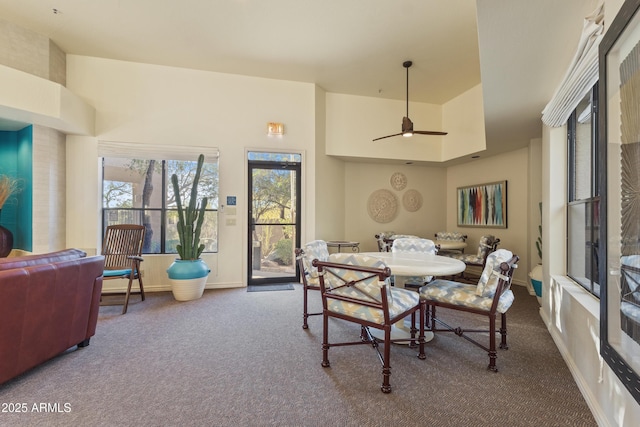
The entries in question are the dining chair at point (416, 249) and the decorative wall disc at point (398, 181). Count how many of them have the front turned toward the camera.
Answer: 2

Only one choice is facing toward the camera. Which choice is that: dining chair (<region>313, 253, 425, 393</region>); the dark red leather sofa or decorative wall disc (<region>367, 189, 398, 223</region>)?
the decorative wall disc

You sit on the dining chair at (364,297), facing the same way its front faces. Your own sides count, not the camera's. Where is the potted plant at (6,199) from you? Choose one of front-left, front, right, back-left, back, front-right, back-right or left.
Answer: back-left

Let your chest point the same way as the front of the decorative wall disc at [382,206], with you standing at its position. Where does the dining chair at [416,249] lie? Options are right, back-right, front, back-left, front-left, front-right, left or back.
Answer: front

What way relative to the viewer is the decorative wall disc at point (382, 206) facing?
toward the camera

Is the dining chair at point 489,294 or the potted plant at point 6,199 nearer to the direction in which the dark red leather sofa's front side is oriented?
the potted plant

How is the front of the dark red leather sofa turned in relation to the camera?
facing away from the viewer and to the left of the viewer

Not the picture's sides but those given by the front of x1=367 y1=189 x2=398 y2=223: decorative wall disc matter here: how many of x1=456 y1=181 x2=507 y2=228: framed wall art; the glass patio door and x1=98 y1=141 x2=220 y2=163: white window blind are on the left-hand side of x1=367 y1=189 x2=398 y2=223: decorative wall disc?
1

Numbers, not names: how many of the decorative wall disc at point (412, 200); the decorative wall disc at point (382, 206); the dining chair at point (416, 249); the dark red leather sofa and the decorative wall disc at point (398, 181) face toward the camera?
4

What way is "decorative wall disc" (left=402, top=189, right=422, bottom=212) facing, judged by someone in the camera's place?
facing the viewer

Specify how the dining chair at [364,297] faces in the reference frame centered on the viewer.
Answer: facing away from the viewer and to the right of the viewer

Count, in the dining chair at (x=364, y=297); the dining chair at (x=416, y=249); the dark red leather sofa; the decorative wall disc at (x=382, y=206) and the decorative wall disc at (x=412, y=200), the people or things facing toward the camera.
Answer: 3

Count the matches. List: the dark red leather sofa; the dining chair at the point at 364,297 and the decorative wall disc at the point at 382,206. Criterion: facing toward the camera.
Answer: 1

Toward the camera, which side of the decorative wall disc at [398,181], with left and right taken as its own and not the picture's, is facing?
front

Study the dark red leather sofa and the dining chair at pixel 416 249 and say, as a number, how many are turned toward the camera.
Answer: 1

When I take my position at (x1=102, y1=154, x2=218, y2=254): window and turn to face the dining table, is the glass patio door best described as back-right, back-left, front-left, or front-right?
front-left

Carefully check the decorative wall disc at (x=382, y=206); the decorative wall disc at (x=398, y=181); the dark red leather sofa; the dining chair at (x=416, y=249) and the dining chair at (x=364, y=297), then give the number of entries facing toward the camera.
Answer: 3

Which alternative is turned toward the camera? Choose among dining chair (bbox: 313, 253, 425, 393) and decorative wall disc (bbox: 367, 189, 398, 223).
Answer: the decorative wall disc

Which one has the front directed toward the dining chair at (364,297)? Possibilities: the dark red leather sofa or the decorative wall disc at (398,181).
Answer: the decorative wall disc

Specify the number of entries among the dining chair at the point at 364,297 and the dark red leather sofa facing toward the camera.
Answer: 0

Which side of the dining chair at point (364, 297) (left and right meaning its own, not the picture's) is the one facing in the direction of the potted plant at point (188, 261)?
left
